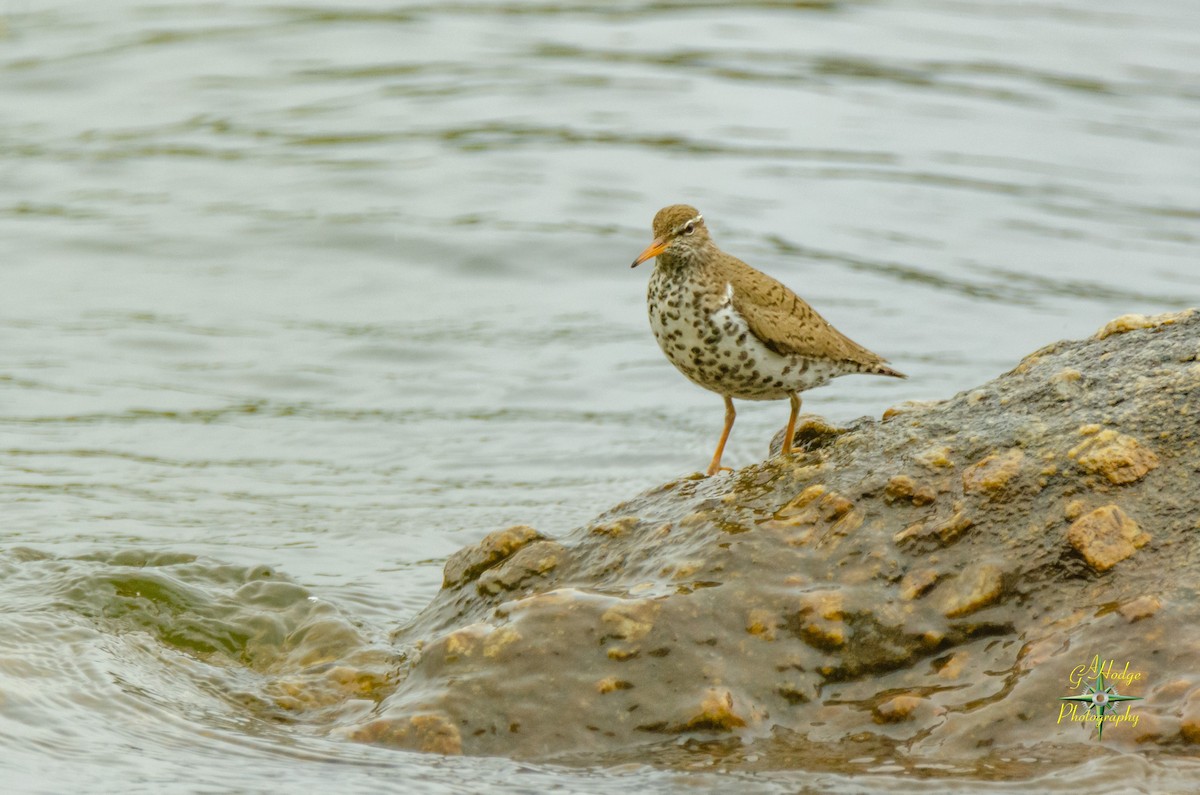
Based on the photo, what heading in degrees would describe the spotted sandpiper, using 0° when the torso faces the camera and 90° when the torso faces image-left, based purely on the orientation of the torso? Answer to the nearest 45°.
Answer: approximately 45°
